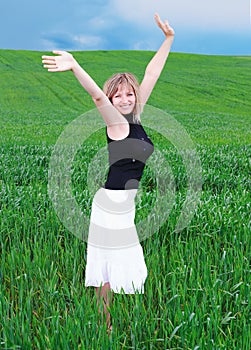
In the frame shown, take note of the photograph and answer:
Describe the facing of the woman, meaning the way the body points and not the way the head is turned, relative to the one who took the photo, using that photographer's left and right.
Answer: facing the viewer and to the right of the viewer

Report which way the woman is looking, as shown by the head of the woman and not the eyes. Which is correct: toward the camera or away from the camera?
toward the camera
